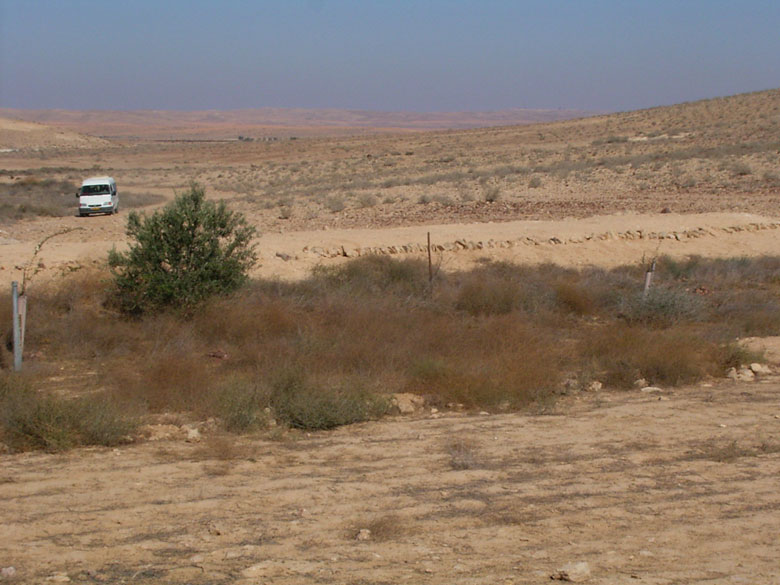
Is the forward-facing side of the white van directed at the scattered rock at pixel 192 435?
yes

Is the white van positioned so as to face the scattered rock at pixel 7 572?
yes

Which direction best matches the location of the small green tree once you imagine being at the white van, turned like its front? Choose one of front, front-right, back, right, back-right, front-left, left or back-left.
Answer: front

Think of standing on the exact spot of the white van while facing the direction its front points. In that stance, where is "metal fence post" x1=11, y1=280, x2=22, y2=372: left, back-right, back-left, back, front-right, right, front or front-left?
front

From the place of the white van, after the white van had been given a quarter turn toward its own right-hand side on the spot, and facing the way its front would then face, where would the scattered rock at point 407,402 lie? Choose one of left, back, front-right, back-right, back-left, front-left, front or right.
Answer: left

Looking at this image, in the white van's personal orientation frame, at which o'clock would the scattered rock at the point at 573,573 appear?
The scattered rock is roughly at 12 o'clock from the white van.

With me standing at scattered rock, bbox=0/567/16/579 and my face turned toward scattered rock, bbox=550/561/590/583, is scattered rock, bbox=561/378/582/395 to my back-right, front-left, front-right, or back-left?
front-left

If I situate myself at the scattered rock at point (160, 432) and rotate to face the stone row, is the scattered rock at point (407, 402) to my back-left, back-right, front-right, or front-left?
front-right

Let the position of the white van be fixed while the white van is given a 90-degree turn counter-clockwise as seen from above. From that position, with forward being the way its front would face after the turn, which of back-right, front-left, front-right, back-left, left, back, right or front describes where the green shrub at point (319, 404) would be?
right

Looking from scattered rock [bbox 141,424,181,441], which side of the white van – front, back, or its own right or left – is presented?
front

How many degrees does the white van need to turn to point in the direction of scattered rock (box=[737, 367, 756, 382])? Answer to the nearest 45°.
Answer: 0° — it already faces it

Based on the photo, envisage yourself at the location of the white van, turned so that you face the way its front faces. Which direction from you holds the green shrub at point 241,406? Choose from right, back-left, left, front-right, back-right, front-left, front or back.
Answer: front

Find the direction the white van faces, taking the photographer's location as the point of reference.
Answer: facing the viewer

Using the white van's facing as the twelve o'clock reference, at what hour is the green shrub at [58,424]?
The green shrub is roughly at 12 o'clock from the white van.

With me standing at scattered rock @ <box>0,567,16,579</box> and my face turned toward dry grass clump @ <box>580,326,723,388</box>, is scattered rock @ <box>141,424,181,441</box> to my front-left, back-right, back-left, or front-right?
front-left
